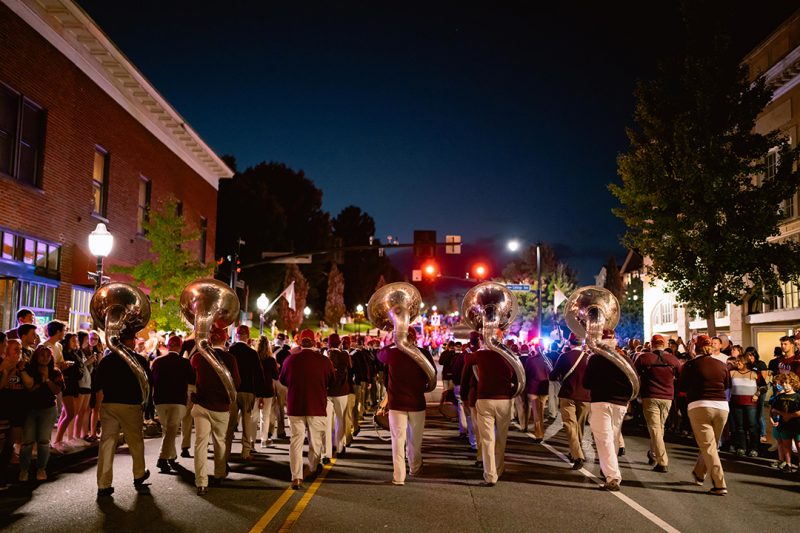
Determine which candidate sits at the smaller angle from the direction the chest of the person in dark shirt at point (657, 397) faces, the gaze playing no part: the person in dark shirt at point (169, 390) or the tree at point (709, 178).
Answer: the tree

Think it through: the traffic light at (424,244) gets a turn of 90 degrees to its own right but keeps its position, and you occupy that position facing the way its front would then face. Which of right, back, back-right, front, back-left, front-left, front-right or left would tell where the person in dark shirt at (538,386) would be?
left

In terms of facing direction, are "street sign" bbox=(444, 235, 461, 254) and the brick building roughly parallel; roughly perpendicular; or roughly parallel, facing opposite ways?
roughly perpendicular

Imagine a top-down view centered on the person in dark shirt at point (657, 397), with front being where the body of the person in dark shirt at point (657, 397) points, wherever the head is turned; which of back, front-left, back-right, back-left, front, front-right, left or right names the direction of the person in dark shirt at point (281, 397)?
left

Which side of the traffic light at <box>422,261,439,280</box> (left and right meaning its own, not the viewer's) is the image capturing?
front

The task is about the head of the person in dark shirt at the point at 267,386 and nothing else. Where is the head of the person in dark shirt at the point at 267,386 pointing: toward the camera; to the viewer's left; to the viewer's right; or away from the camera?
away from the camera

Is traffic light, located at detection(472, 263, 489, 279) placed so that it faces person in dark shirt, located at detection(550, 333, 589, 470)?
yes

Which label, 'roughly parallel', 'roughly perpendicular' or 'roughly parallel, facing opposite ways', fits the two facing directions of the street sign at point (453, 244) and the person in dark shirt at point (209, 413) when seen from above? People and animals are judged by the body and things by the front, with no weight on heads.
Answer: roughly parallel, facing opposite ways

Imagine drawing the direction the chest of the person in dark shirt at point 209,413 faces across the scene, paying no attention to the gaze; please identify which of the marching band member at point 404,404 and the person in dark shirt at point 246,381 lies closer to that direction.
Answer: the person in dark shirt

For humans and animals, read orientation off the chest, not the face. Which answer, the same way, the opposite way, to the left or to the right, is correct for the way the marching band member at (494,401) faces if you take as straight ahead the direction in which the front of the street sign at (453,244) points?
the opposite way

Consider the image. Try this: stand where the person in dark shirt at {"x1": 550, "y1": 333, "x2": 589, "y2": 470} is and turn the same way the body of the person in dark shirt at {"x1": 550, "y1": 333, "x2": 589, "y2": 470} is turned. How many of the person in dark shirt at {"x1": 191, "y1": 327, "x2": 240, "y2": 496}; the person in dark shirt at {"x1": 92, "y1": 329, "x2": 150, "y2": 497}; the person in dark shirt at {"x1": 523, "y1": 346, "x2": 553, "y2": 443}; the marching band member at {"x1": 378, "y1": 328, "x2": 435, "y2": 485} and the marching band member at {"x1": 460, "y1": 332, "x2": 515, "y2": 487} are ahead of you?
1

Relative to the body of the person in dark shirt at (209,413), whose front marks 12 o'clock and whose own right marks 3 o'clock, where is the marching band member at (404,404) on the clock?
The marching band member is roughly at 3 o'clock from the person in dark shirt.

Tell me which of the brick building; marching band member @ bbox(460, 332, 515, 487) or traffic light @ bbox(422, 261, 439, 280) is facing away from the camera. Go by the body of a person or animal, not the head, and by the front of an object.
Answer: the marching band member

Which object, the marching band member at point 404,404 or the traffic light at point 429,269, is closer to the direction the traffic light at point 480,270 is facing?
the marching band member

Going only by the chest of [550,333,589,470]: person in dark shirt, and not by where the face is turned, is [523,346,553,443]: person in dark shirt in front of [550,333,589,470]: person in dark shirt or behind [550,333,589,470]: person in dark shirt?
in front

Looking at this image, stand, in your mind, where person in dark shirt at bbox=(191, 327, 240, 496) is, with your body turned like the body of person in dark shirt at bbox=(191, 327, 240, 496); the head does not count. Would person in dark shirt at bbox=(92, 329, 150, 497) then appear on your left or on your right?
on your left

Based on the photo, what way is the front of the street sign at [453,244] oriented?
toward the camera

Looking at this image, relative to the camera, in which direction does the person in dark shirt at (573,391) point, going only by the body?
away from the camera

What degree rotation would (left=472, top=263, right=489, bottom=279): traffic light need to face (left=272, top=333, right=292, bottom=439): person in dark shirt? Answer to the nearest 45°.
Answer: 0° — it already faces them

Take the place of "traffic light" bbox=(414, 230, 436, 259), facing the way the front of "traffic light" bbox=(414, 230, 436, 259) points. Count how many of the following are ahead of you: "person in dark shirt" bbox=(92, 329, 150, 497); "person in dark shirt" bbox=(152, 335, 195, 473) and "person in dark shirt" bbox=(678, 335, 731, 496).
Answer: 0

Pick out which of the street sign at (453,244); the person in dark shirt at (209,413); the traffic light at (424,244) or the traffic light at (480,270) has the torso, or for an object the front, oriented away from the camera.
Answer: the person in dark shirt

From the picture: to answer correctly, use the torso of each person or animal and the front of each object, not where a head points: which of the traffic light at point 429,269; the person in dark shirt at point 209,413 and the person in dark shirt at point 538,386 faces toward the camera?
the traffic light

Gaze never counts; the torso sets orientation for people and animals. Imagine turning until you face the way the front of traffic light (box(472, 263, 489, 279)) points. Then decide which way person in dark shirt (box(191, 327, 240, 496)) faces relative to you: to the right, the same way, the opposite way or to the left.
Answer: the opposite way

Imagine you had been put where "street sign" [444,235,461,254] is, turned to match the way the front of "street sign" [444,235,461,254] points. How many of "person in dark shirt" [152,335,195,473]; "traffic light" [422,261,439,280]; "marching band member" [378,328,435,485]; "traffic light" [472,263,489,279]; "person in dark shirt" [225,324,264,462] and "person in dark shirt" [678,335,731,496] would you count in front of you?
4
